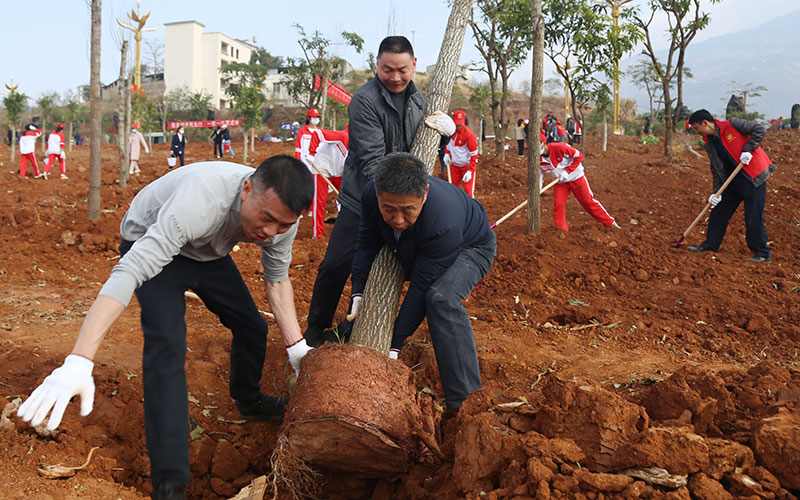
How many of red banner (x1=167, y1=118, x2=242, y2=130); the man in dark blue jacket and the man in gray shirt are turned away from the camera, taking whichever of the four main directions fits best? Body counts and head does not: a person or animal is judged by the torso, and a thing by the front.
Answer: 0

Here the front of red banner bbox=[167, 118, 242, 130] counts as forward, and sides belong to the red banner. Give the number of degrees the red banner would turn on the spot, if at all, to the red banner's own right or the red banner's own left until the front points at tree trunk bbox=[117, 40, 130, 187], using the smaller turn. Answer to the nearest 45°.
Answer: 0° — it already faces it

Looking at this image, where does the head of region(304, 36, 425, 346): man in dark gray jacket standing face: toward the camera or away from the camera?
toward the camera

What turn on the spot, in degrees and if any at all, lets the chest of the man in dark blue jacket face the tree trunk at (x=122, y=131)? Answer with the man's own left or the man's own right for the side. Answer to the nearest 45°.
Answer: approximately 90° to the man's own right

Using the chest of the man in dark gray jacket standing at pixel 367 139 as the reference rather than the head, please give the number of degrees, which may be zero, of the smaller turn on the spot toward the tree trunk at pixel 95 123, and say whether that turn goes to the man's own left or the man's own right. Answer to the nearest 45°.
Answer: approximately 180°

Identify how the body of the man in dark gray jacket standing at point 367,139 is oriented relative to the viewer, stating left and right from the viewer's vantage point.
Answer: facing the viewer and to the right of the viewer

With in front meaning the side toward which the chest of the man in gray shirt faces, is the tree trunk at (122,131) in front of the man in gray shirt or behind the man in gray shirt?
behind

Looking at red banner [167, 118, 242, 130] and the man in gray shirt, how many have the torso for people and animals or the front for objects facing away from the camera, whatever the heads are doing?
0

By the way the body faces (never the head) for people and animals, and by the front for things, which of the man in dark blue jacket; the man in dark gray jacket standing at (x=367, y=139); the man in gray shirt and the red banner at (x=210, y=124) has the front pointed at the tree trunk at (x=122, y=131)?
the red banner

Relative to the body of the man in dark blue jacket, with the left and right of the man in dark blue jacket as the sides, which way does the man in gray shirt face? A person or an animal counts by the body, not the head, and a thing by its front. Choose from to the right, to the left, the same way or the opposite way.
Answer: to the left

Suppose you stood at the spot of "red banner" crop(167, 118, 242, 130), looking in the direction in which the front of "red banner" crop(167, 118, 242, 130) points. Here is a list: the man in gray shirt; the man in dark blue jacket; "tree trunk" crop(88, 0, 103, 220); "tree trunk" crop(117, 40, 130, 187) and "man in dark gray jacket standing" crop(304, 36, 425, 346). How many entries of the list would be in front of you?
5

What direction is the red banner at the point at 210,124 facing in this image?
toward the camera

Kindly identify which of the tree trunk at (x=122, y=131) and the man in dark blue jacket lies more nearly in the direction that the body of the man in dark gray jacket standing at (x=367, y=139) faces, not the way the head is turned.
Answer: the man in dark blue jacket

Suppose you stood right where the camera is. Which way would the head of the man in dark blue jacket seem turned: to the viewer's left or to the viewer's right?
to the viewer's left
